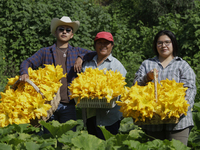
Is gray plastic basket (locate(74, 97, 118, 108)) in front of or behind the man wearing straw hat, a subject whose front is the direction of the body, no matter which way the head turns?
in front

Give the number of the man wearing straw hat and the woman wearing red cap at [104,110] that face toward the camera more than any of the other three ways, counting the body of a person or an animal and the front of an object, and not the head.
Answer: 2

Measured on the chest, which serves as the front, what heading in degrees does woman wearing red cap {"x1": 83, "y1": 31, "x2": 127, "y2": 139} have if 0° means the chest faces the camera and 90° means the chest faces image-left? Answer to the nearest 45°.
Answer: approximately 0°

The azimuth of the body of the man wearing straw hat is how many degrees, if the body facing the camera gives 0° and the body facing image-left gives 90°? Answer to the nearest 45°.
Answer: approximately 0°
